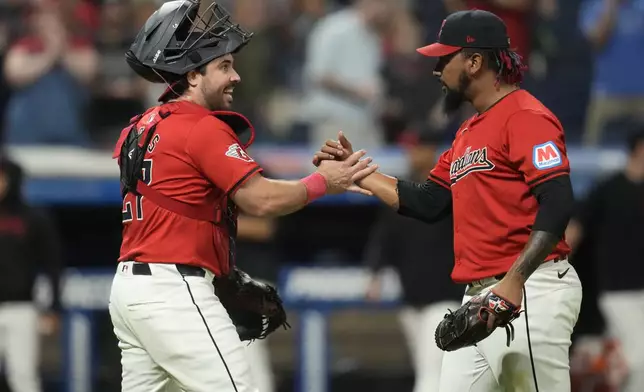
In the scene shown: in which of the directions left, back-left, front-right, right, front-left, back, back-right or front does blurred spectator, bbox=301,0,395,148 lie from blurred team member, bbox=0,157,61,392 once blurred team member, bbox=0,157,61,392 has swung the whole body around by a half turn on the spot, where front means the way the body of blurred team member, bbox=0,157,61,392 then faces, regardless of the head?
right

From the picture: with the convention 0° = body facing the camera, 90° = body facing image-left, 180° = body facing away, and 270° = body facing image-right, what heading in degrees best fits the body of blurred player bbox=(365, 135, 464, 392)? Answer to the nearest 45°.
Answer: approximately 0°

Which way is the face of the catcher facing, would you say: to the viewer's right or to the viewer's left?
to the viewer's right

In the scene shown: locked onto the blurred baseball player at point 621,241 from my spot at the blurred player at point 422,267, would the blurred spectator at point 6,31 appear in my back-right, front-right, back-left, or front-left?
back-left

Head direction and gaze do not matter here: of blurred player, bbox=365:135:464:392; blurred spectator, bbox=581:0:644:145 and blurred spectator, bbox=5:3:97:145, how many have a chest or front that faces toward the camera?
3

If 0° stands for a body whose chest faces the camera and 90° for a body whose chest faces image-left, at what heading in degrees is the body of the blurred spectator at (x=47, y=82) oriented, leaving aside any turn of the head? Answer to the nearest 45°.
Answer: approximately 0°
